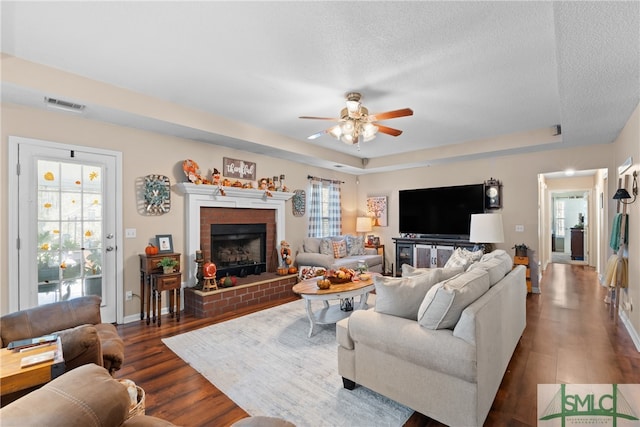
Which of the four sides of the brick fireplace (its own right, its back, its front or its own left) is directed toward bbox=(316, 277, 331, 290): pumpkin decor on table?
front

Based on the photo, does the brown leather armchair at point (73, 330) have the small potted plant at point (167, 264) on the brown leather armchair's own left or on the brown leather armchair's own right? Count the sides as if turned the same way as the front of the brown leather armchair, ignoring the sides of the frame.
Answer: on the brown leather armchair's own left

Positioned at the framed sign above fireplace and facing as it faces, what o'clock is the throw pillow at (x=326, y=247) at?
The throw pillow is roughly at 10 o'clock from the framed sign above fireplace.

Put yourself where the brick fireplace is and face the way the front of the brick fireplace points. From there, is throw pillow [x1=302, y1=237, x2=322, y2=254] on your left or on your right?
on your left

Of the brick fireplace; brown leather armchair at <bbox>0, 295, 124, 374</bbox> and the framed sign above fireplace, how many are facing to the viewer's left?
0

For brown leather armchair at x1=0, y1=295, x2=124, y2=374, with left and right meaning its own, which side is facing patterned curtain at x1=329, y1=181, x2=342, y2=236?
left

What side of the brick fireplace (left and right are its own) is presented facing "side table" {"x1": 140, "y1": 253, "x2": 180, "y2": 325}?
right

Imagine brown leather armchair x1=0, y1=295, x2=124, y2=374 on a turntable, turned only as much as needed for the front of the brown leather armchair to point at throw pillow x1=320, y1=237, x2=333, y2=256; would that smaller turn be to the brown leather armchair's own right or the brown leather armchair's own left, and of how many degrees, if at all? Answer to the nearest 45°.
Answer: approximately 90° to the brown leather armchair's own left

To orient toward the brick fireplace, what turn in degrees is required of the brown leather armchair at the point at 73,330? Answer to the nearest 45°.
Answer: approximately 90° to its left

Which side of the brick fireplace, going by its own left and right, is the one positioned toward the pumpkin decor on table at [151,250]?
right

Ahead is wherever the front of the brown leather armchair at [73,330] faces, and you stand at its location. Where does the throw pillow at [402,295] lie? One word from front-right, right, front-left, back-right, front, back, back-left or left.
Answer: front

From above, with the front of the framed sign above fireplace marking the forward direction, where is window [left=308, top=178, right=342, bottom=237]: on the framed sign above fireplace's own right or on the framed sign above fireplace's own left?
on the framed sign above fireplace's own left

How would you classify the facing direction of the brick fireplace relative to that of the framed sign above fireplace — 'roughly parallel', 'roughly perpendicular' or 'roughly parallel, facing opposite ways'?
roughly parallel

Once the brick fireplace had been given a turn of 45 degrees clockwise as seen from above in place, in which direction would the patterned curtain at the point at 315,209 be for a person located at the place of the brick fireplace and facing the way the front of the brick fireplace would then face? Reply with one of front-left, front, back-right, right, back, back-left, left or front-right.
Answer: back-left

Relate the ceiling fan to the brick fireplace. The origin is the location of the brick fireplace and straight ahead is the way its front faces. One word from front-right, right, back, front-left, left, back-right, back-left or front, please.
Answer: front

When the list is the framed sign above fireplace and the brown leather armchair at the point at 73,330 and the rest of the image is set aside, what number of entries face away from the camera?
0

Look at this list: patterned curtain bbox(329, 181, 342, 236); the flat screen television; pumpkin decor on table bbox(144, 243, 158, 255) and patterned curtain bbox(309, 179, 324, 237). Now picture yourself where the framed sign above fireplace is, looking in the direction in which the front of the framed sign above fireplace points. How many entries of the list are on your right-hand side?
1

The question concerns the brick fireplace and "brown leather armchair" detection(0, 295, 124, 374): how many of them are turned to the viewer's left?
0

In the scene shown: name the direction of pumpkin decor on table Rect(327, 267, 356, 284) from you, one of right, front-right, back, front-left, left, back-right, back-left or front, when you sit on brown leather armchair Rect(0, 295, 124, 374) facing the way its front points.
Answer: front-left
